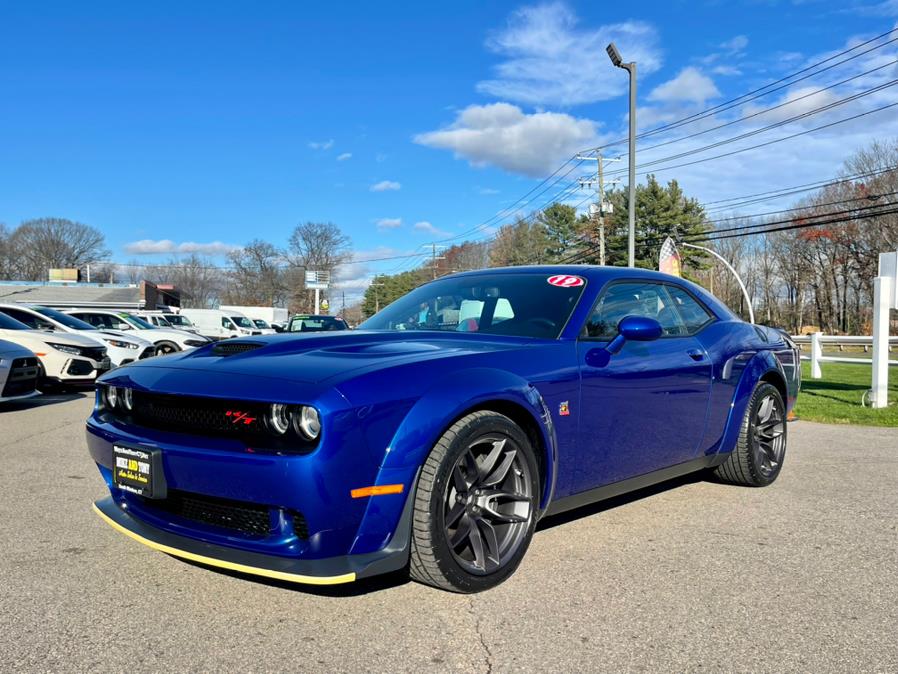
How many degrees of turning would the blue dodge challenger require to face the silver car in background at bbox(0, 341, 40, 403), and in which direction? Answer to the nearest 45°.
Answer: approximately 90° to its right

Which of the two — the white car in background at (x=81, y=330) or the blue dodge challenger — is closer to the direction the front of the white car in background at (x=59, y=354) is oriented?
the blue dodge challenger

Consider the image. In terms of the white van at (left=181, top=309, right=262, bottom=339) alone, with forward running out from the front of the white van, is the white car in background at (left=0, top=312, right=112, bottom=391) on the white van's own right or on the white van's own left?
on the white van's own right

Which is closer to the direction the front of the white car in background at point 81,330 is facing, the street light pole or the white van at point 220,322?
the street light pole

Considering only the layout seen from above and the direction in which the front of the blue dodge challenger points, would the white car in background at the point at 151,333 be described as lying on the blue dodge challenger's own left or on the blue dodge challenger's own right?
on the blue dodge challenger's own right

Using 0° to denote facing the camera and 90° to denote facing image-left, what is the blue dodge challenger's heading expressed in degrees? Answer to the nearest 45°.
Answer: approximately 45°

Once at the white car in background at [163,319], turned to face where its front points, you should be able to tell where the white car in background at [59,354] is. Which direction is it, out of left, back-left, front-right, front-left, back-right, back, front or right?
front-right

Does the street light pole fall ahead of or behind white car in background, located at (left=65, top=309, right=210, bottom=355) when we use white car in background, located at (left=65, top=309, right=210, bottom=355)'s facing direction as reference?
ahead

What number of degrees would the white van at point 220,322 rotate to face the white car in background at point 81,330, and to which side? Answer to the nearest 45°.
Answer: approximately 45° to its right

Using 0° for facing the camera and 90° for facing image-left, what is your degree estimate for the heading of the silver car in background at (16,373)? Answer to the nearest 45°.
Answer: approximately 315°
